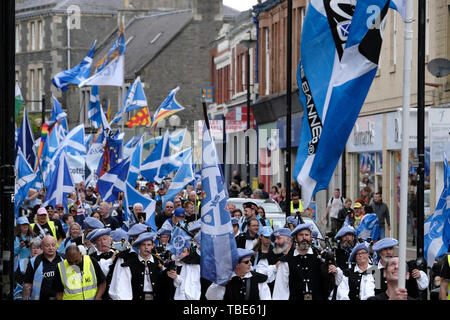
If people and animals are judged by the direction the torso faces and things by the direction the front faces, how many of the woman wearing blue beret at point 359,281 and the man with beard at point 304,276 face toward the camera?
2

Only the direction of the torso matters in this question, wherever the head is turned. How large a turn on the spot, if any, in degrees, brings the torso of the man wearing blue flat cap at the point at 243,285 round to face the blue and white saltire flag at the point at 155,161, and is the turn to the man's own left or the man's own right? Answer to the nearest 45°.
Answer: approximately 180°

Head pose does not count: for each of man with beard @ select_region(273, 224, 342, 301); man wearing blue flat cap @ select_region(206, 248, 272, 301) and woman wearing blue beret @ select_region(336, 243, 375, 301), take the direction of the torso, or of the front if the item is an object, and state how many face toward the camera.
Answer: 3

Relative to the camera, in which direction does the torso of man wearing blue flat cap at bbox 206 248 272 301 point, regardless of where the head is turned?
toward the camera

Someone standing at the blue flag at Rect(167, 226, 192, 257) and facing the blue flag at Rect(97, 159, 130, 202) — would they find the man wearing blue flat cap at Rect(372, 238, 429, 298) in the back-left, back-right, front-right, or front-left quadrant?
back-right

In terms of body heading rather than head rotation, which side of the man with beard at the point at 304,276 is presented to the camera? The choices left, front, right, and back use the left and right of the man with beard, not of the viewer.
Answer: front
